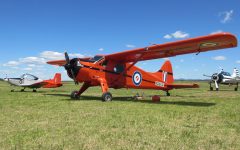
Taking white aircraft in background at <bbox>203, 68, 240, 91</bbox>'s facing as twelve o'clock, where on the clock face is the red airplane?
The red airplane is roughly at 11 o'clock from the white aircraft in background.

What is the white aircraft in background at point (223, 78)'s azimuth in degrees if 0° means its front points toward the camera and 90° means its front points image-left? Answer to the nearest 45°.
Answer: approximately 45°

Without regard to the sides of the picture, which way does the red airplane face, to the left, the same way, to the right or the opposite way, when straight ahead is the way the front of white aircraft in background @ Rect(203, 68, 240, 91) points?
the same way

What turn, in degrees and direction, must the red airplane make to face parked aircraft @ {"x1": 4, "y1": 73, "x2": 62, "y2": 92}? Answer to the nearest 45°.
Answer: approximately 90° to its right

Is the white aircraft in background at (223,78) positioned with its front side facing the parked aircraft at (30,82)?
yes

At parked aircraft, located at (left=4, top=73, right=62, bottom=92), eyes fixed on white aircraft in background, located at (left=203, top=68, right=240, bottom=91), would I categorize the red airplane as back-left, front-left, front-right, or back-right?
front-right

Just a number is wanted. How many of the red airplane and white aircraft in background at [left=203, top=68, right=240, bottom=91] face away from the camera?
0

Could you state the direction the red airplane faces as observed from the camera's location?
facing the viewer and to the left of the viewer
